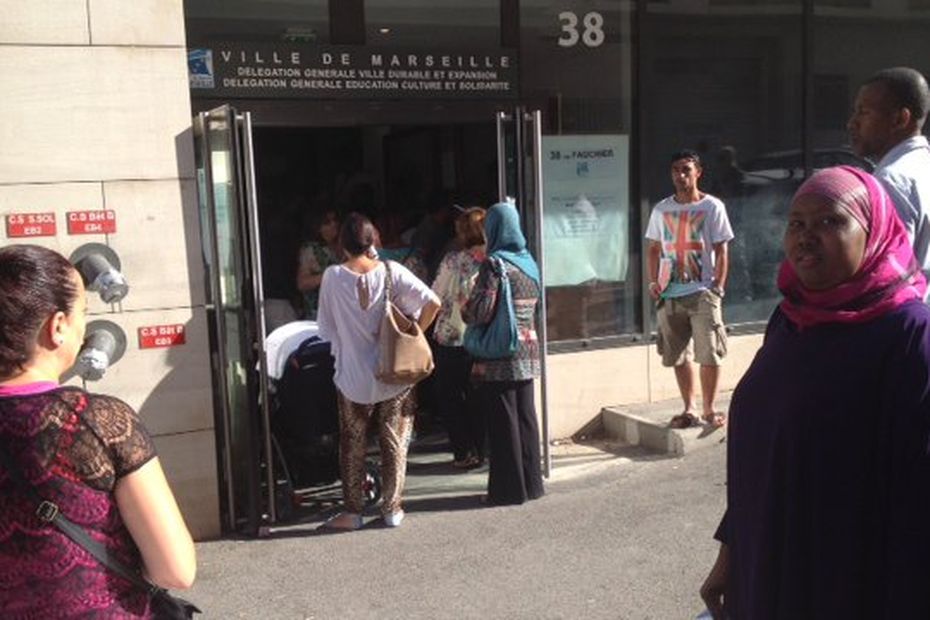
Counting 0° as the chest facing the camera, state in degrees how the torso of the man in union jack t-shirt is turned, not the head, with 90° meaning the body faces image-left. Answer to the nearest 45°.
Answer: approximately 0°

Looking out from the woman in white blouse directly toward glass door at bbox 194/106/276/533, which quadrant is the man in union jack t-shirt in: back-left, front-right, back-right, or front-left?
back-right

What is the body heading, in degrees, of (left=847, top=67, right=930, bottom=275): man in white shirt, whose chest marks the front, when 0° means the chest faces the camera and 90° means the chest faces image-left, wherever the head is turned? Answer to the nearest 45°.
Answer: approximately 90°

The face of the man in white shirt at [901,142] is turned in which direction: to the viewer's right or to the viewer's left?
to the viewer's left

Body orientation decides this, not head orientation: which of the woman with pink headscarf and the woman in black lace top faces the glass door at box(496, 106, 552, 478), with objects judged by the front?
the woman in black lace top

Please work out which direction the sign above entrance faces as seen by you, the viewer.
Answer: facing the viewer

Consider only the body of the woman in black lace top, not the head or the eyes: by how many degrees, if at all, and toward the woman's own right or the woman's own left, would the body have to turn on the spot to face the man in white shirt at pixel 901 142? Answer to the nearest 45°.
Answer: approximately 45° to the woman's own right

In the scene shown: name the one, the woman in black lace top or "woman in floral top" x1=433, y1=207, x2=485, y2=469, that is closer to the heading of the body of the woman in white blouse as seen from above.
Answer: the woman in floral top

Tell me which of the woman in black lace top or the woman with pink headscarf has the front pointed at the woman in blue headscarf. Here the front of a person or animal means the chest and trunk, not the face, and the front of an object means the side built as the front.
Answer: the woman in black lace top

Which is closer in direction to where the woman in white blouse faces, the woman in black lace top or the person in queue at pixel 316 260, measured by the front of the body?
the person in queue

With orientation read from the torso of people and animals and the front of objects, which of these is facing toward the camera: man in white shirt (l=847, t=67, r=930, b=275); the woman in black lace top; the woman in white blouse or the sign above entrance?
the sign above entrance

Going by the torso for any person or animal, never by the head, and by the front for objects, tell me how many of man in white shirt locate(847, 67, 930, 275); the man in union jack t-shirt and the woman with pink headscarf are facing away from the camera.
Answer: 0

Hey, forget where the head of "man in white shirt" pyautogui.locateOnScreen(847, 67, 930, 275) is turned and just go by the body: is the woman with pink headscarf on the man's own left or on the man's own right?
on the man's own left

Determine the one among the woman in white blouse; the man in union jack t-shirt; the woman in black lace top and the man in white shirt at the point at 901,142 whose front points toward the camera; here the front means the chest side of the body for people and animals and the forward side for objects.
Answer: the man in union jack t-shirt

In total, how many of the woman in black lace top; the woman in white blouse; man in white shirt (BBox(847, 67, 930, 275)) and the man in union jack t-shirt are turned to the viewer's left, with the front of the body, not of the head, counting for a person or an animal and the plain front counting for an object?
1

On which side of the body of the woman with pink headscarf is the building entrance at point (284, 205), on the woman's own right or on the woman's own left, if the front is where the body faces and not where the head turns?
on the woman's own right

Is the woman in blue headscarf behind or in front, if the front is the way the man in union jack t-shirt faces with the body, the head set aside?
in front

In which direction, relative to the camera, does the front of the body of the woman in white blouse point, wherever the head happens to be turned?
away from the camera
